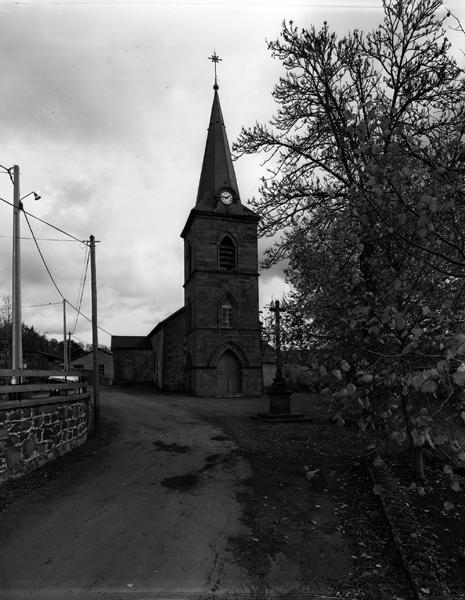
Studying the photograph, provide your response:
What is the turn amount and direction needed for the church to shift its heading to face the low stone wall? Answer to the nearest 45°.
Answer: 0° — it already faces it

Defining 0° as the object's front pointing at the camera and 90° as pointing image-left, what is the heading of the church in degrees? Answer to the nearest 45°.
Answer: approximately 0°

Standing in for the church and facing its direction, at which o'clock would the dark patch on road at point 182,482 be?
The dark patch on road is roughly at 12 o'clock from the church.
